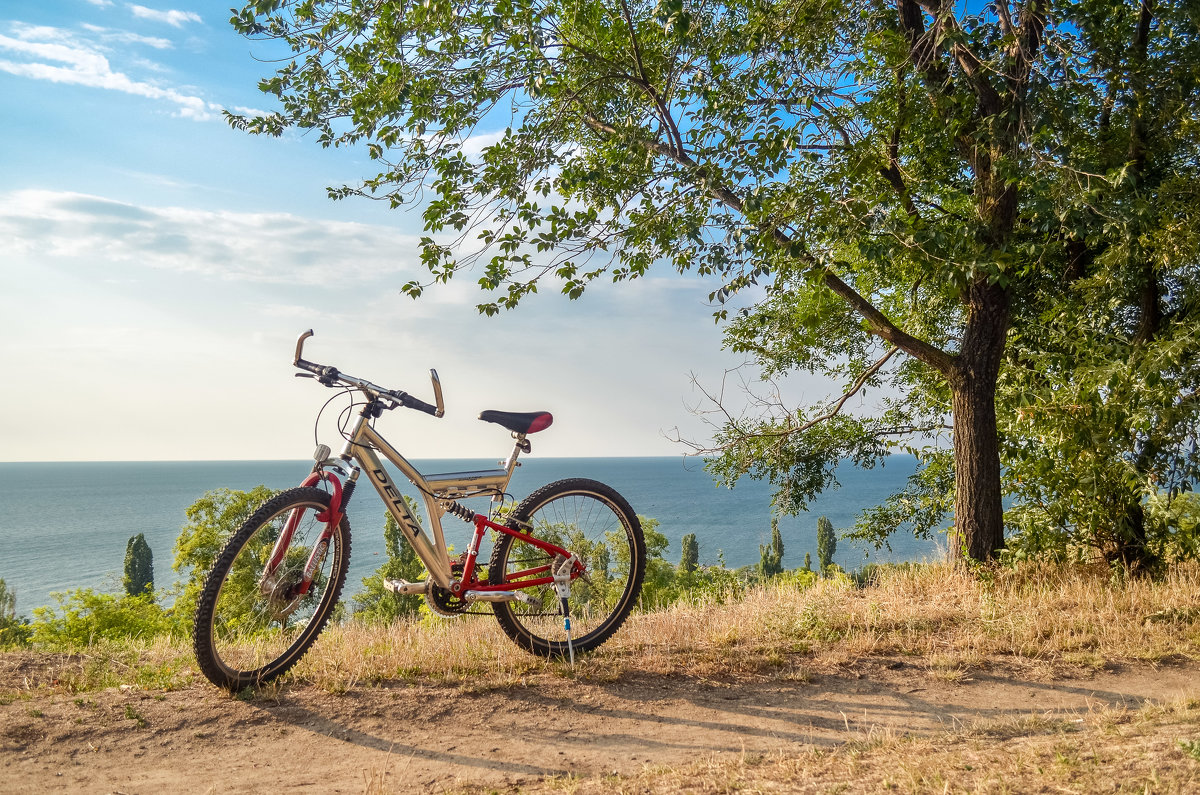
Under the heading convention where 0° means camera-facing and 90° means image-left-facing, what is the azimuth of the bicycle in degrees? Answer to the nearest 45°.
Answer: approximately 45°

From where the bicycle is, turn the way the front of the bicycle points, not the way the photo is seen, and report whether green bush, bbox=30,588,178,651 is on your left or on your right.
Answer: on your right

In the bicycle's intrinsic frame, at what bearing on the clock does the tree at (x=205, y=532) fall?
The tree is roughly at 4 o'clock from the bicycle.
